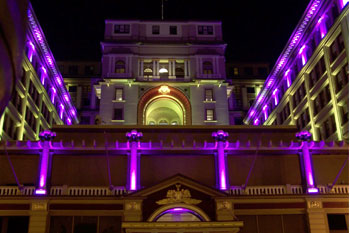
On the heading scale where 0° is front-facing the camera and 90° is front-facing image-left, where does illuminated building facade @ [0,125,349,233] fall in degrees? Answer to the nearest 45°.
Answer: approximately 0°
